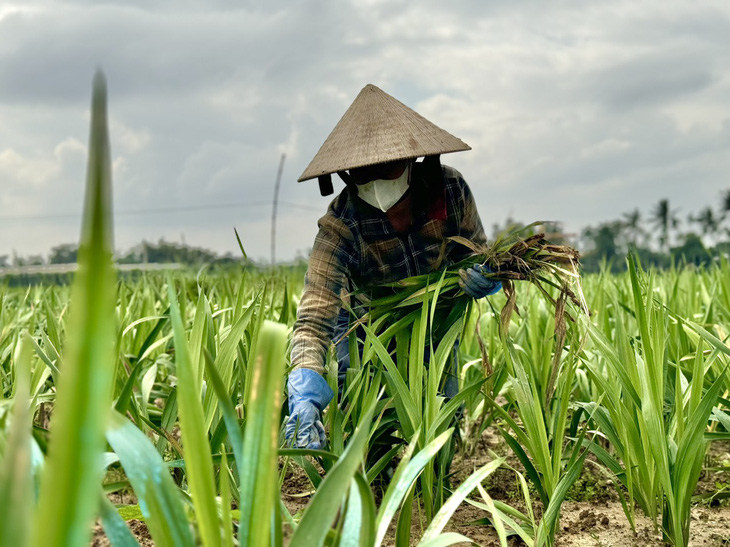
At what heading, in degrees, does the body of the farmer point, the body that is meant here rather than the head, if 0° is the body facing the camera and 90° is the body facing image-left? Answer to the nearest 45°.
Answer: approximately 0°
